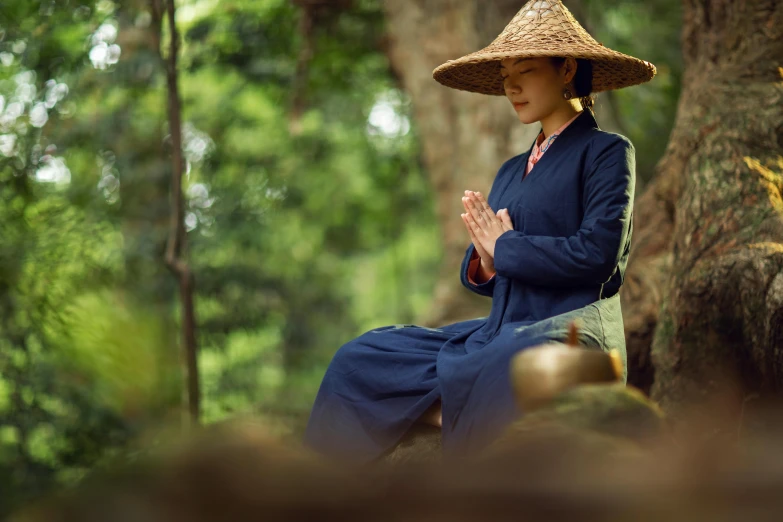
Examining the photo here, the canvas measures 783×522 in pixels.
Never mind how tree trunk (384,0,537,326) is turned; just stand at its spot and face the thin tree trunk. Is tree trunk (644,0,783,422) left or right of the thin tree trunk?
left

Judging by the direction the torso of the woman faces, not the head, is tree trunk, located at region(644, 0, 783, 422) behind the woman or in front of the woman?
behind

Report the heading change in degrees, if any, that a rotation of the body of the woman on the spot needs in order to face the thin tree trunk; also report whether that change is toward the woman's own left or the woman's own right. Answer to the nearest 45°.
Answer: approximately 90° to the woman's own right

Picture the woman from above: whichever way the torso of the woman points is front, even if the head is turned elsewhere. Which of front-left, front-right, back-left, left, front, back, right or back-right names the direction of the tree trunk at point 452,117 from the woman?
back-right

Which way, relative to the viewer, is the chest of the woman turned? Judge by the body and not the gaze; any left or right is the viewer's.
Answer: facing the viewer and to the left of the viewer

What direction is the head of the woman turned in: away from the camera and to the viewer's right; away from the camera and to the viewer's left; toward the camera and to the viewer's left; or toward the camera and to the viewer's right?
toward the camera and to the viewer's left
